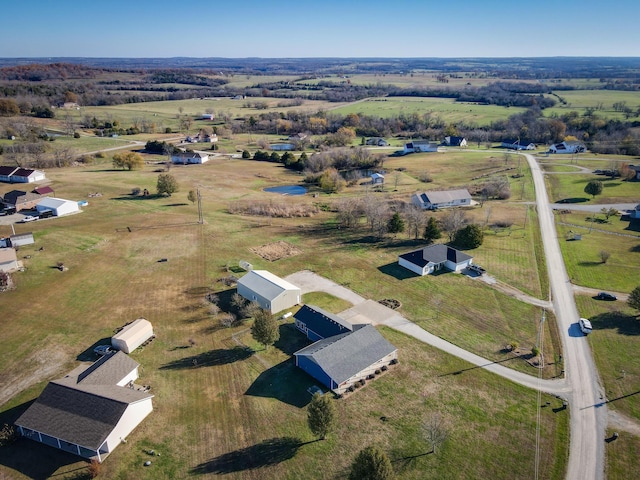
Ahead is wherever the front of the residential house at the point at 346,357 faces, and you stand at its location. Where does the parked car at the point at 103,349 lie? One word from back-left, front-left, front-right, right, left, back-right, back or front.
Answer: back-right

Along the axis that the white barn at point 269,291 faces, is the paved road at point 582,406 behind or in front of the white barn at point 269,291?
in front

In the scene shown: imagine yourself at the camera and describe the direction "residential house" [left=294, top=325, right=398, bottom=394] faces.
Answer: facing the viewer and to the right of the viewer

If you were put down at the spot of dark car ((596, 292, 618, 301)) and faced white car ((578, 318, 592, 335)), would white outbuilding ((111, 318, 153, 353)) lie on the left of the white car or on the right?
right

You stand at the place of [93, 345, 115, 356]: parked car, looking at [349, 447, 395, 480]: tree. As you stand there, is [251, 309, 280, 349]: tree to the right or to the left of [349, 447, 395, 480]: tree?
left

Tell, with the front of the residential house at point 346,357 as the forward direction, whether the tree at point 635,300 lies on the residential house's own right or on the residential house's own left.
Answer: on the residential house's own left

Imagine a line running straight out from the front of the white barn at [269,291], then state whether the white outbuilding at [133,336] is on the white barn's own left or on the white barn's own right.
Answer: on the white barn's own right

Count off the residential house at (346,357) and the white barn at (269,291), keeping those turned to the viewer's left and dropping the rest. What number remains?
0

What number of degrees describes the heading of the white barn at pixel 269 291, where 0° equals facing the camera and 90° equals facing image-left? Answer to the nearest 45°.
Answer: approximately 315°

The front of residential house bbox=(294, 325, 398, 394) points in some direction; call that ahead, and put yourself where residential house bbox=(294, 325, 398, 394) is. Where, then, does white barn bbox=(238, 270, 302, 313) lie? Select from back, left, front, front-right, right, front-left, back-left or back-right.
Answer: back

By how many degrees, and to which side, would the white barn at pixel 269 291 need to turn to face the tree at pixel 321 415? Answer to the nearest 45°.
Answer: approximately 45° to its right

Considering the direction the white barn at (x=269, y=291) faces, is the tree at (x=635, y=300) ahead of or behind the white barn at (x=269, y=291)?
ahead

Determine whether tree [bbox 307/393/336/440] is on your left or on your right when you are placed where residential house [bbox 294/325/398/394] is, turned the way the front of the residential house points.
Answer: on your right

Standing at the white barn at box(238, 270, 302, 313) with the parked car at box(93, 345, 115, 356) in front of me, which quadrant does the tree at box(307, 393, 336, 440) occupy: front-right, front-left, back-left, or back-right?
front-left
